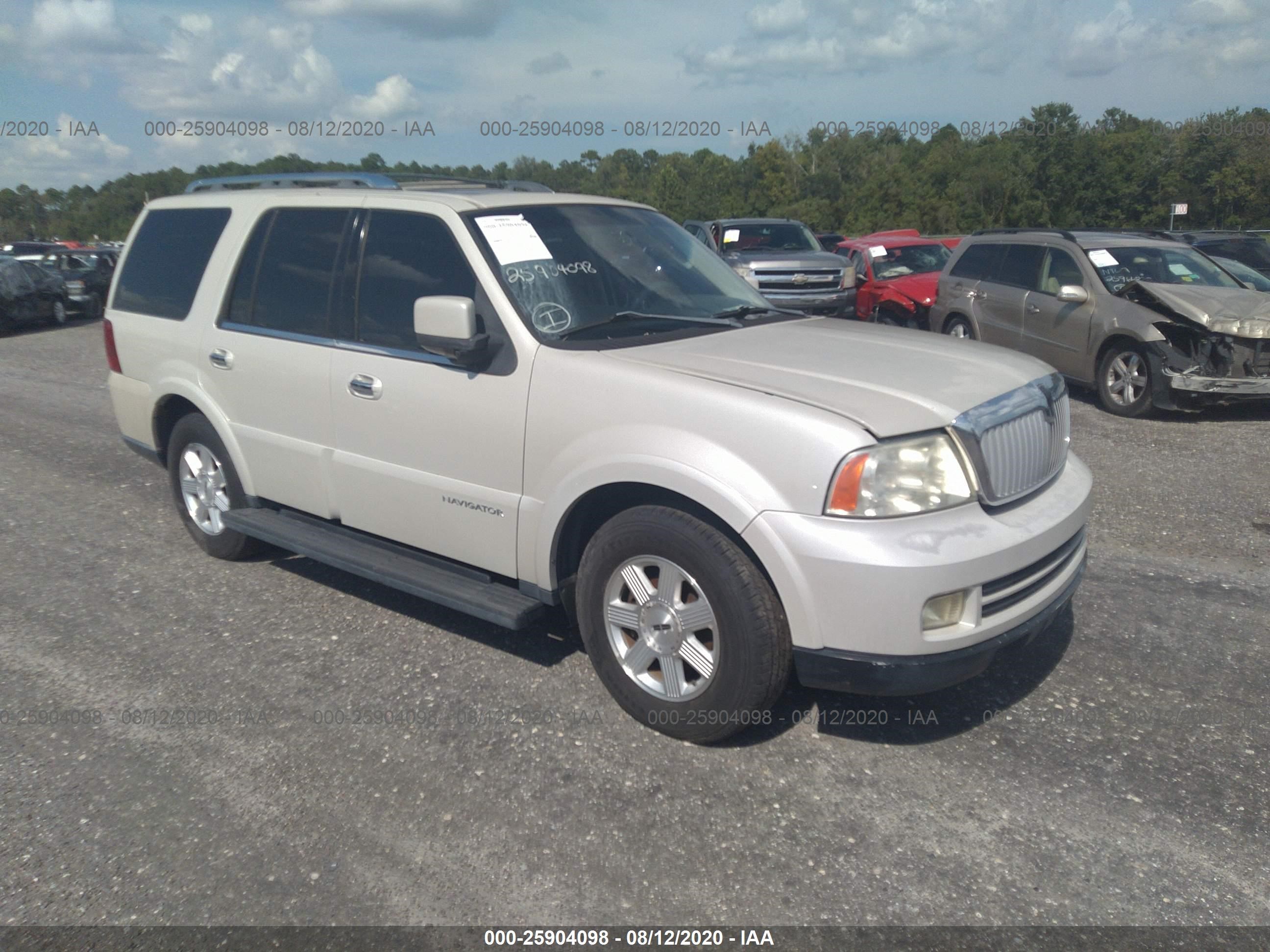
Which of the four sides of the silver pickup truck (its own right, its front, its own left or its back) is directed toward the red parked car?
left

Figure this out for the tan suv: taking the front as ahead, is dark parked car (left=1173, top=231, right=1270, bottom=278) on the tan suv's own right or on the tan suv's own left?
on the tan suv's own left

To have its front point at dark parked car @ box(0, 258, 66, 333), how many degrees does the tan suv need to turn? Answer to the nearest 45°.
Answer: approximately 135° to its right

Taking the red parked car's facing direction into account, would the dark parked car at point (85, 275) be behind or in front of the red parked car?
behind

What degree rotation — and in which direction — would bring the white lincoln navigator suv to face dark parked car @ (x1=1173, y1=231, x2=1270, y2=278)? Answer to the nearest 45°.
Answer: approximately 90° to its left

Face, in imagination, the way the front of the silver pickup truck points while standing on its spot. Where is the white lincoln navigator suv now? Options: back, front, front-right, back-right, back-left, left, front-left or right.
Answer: front-right

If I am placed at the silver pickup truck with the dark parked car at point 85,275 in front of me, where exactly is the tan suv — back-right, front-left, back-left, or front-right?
back-left

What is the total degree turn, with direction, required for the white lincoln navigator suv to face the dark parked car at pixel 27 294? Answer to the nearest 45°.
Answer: approximately 180°

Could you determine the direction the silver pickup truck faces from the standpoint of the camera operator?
facing the viewer and to the right of the viewer

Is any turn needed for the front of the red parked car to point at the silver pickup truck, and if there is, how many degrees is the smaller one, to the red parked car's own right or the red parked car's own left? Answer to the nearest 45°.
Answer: approximately 90° to the red parked car's own right

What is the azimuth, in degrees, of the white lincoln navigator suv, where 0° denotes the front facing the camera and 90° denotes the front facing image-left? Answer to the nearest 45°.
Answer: approximately 315°

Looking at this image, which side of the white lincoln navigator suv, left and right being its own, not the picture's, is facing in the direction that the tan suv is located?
left
